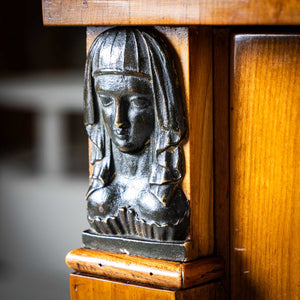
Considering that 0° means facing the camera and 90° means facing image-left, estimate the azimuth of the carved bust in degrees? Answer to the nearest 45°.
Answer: approximately 45°
